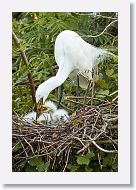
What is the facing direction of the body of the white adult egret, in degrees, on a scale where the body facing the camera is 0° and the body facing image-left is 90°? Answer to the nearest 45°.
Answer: approximately 90°
